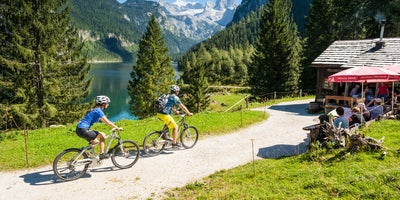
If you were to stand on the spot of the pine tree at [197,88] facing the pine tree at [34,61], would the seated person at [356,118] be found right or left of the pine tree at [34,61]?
left

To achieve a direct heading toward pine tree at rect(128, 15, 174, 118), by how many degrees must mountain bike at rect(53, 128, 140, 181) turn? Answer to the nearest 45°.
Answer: approximately 90° to its left

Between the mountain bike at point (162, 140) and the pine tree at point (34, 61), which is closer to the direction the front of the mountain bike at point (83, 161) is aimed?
the mountain bike

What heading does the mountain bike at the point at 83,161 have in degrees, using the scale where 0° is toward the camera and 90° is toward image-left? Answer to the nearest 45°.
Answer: approximately 270°

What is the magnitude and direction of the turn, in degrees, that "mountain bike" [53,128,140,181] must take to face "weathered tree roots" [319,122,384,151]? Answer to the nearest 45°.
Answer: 0° — it already faces it

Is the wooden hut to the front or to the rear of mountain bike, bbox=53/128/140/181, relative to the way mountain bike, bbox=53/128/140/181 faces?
to the front

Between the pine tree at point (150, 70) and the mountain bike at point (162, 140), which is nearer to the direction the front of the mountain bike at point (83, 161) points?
the mountain bike

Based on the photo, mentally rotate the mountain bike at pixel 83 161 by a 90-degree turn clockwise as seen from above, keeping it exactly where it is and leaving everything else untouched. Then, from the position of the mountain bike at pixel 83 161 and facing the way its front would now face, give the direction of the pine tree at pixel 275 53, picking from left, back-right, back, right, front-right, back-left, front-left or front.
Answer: back-left

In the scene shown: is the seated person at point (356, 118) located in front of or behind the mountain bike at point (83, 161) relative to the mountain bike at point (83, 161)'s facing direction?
in front
